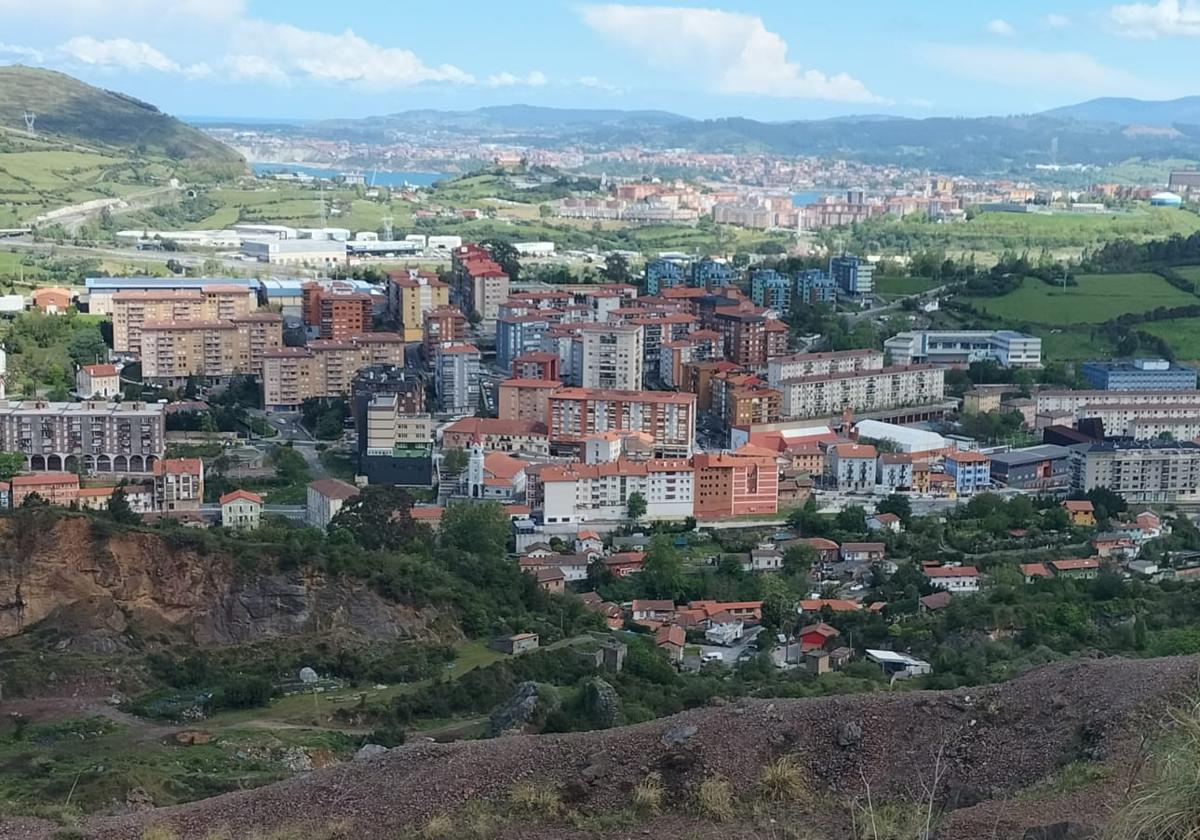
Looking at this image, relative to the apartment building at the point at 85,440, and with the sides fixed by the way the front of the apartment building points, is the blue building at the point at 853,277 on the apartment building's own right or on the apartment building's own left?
on the apartment building's own left

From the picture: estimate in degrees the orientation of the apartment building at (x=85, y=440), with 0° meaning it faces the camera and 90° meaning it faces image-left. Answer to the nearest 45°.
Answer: approximately 0°

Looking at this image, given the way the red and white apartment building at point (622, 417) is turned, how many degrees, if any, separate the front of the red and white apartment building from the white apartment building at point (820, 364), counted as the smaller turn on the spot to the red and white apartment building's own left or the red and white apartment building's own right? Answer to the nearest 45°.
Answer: approximately 135° to the red and white apartment building's own left

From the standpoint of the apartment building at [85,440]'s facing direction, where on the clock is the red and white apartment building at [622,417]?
The red and white apartment building is roughly at 9 o'clock from the apartment building.

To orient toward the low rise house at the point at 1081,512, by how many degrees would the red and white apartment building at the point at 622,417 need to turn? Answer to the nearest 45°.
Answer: approximately 45° to its left

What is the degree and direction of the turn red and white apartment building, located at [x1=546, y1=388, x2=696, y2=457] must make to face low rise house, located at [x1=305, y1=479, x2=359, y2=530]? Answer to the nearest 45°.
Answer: approximately 45° to its right

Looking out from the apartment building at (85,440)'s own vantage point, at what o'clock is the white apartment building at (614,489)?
The white apartment building is roughly at 10 o'clock from the apartment building.

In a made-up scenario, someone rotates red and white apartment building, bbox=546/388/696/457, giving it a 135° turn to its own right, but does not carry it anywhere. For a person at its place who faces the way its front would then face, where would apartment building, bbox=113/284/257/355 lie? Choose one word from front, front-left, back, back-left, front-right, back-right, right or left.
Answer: front

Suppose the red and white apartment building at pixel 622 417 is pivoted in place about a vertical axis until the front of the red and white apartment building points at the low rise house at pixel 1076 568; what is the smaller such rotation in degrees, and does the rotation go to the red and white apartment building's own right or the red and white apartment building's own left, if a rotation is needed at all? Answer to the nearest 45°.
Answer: approximately 45° to the red and white apartment building's own left

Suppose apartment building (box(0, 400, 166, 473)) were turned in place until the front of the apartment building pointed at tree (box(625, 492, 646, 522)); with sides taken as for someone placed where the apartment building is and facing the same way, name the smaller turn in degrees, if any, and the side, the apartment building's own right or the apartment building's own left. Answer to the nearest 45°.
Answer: approximately 45° to the apartment building's own left

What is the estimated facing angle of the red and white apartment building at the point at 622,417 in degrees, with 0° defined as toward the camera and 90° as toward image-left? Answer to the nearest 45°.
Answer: approximately 0°

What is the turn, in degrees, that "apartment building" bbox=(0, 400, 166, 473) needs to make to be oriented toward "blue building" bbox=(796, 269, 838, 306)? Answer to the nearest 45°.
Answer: approximately 135° to its left

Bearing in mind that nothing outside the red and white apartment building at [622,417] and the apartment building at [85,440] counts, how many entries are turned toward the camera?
2

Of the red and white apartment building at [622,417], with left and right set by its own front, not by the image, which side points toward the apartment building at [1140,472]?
left

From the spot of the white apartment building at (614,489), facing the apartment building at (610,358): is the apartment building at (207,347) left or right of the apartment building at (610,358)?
left
